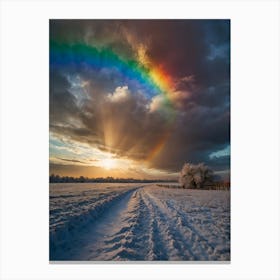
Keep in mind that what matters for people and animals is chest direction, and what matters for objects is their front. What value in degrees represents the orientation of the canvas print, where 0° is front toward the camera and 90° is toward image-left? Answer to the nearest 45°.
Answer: approximately 0°
